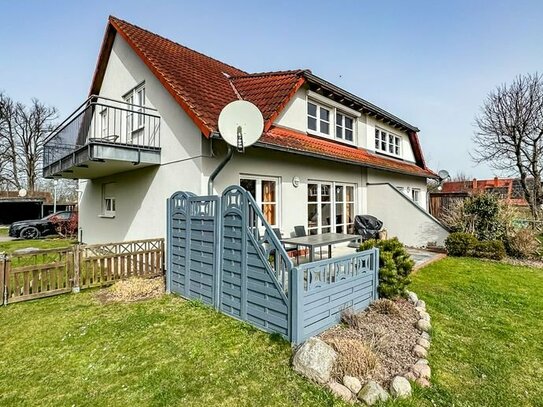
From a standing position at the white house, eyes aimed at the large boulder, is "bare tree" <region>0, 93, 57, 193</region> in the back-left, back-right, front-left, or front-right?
back-right

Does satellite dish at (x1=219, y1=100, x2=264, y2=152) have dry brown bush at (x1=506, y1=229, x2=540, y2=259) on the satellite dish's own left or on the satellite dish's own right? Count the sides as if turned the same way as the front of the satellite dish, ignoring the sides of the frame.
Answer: on the satellite dish's own left

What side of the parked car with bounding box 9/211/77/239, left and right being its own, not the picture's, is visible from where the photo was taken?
left

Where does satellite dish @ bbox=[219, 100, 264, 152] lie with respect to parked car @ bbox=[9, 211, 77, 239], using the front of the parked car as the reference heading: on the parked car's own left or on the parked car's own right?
on the parked car's own left

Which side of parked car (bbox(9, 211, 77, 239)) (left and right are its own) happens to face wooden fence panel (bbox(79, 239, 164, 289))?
left

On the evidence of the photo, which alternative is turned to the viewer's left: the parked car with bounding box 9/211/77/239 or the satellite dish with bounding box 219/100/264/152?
the parked car

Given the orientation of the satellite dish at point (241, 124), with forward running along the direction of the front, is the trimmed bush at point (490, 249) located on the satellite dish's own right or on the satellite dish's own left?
on the satellite dish's own left

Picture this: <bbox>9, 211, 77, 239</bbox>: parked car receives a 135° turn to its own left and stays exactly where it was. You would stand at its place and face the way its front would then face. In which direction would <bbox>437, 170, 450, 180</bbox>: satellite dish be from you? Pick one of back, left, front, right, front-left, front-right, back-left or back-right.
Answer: front

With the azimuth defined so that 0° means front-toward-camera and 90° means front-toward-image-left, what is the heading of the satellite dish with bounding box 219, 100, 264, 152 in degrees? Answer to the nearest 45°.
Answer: approximately 0°

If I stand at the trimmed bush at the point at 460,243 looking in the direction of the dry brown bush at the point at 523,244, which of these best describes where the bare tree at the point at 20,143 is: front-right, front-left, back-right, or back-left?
back-left

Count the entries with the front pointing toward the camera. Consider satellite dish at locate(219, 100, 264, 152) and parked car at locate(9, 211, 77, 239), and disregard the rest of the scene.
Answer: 1
